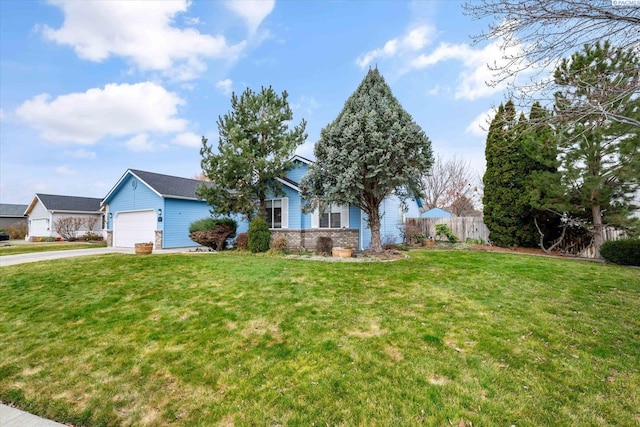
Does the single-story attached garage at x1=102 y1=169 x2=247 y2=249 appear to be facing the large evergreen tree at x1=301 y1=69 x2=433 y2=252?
no

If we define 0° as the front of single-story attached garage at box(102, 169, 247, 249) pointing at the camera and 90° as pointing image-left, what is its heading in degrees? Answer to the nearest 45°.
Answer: approximately 45°

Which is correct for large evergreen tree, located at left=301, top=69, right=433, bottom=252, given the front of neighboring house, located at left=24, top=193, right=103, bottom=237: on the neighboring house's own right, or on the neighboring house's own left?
on the neighboring house's own left

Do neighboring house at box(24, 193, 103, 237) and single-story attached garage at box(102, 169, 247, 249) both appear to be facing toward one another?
no

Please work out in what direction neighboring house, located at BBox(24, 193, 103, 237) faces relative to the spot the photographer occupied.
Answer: facing the viewer and to the left of the viewer

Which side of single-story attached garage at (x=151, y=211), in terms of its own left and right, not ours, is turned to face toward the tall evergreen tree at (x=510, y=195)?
left

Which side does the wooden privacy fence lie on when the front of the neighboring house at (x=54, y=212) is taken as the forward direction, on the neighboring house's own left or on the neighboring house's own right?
on the neighboring house's own left

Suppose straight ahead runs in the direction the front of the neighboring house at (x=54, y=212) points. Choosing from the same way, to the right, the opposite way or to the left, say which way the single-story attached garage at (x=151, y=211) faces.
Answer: the same way

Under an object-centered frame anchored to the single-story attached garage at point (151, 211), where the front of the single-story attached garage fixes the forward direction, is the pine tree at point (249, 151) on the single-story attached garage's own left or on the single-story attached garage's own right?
on the single-story attached garage's own left

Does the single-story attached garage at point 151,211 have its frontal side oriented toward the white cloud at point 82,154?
no

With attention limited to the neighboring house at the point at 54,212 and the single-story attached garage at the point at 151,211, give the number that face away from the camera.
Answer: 0
